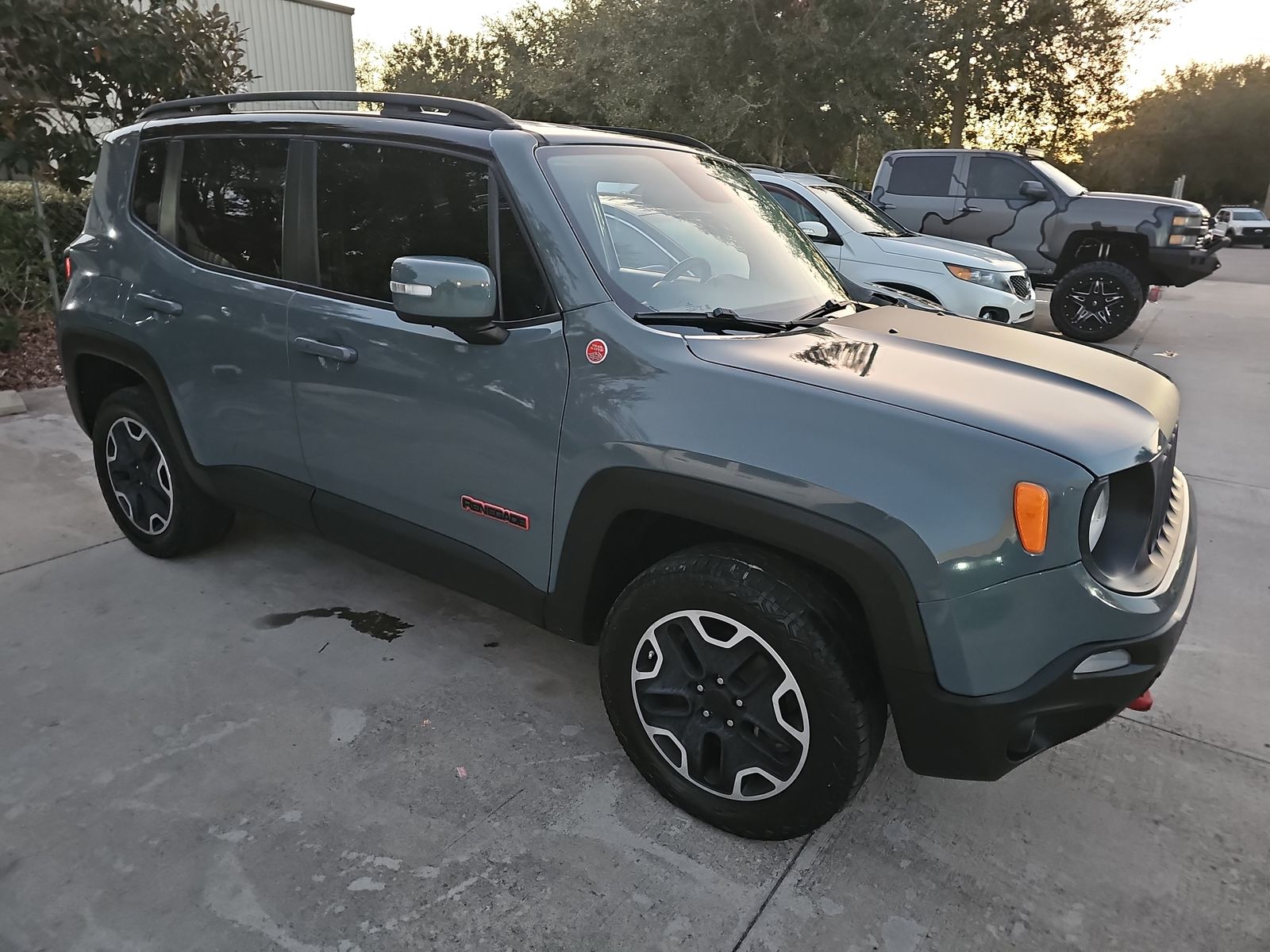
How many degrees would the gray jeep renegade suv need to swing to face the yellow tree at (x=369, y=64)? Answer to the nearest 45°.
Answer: approximately 135° to its left

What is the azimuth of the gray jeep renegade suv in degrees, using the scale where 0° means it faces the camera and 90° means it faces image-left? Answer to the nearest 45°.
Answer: approximately 315°

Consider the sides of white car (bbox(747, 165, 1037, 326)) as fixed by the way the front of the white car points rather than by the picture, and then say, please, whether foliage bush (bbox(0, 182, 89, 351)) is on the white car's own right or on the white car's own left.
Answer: on the white car's own right

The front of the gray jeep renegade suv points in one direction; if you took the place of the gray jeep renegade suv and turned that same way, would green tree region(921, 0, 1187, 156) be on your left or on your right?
on your left

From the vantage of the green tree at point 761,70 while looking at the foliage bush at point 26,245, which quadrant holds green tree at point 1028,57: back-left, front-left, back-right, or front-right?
back-left

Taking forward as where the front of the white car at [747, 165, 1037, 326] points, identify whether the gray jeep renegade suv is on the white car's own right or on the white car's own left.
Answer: on the white car's own right

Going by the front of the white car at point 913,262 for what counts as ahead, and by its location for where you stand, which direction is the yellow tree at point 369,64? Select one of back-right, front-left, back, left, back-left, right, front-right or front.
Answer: back

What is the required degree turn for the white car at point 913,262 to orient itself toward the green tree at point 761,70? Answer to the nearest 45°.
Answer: approximately 135° to its left

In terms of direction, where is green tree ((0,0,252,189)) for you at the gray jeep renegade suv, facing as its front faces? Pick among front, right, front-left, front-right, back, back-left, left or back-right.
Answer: back

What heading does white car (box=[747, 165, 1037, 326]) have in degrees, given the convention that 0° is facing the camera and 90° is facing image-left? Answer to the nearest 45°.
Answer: approximately 315°

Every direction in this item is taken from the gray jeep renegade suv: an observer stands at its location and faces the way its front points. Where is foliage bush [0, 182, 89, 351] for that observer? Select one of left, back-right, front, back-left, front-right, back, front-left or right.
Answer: back

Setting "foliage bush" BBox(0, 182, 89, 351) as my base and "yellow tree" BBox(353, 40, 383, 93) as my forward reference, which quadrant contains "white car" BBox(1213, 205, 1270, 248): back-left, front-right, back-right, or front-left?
front-right

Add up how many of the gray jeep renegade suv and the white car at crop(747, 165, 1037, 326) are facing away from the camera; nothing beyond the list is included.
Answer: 0

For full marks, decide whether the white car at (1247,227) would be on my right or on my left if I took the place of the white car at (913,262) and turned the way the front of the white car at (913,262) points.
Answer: on my left
